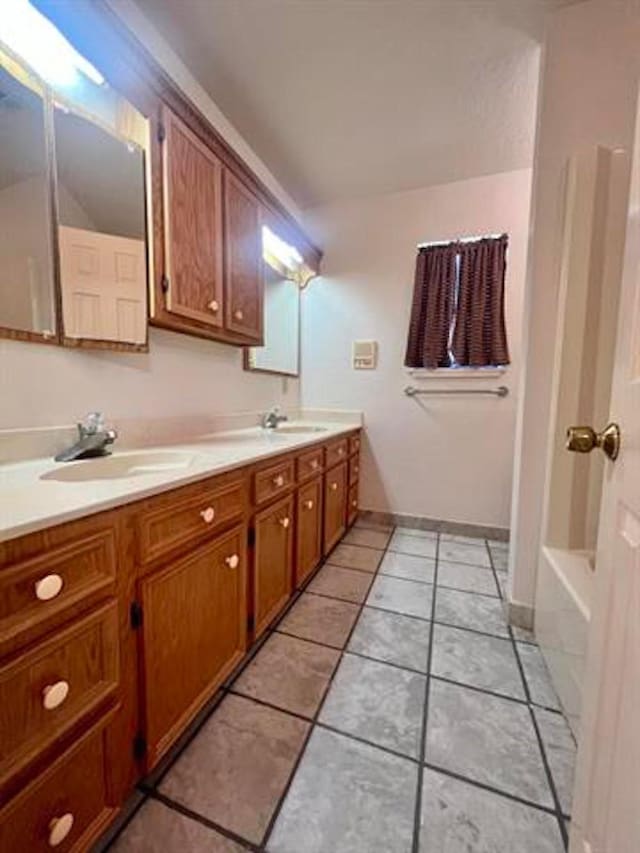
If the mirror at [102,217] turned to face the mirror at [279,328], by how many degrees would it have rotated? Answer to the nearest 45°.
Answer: approximately 90° to its left

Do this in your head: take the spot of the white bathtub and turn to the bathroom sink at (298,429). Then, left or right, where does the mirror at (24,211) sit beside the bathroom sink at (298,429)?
left

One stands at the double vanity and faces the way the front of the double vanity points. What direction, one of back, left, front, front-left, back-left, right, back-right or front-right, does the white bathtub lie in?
front-left

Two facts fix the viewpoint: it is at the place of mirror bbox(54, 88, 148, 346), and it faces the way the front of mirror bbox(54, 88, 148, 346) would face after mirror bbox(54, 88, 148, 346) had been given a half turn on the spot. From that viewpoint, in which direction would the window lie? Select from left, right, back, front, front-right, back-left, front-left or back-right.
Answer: back-right

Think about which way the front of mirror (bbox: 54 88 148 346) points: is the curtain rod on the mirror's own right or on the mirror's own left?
on the mirror's own left

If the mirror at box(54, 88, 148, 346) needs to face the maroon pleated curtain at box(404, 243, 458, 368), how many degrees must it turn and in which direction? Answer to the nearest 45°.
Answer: approximately 45° to its left

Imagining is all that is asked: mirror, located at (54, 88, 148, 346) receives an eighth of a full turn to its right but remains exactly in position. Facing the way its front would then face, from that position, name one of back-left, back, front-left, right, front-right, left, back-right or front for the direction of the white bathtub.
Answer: front-left

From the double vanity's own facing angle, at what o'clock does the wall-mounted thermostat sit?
The wall-mounted thermostat is roughly at 9 o'clock from the double vanity.

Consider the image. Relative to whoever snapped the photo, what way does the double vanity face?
facing the viewer and to the right of the viewer

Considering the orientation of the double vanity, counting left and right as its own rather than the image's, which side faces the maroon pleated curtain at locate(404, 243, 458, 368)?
left

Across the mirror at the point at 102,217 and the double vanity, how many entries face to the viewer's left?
0
